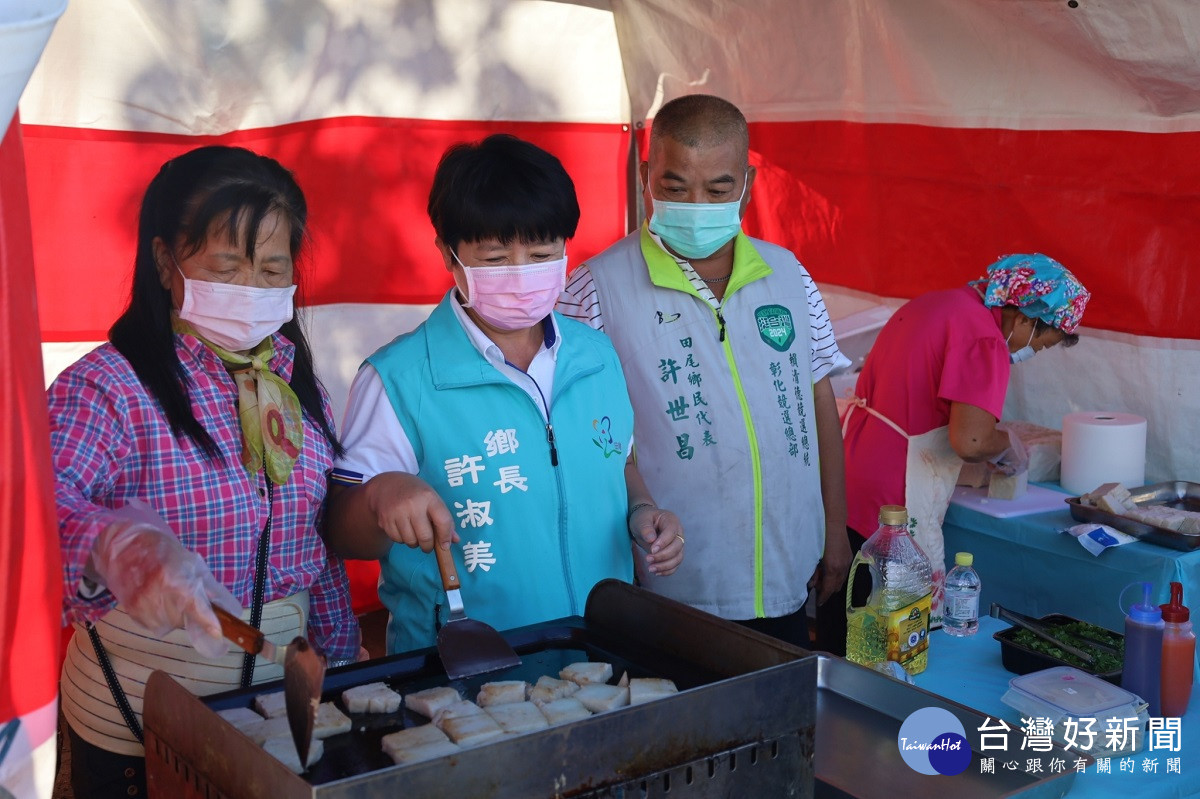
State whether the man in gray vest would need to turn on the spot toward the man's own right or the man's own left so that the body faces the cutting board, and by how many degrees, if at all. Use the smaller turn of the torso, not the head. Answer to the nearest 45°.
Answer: approximately 135° to the man's own left

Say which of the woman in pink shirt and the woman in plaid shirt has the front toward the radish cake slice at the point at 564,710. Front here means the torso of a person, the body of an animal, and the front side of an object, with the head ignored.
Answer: the woman in plaid shirt

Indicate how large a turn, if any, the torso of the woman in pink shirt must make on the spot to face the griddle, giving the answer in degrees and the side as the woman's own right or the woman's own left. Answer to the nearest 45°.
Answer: approximately 90° to the woman's own right

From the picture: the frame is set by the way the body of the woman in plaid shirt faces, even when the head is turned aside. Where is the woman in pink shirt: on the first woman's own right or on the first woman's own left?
on the first woman's own left

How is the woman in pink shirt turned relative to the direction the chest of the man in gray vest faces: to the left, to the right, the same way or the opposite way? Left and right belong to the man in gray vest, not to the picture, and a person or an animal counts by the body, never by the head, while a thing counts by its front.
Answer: to the left

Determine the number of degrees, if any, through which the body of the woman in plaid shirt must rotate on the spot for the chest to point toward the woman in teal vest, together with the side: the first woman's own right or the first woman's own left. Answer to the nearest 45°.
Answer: approximately 45° to the first woman's own left

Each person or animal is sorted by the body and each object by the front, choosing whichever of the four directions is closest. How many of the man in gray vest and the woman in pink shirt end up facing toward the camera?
1

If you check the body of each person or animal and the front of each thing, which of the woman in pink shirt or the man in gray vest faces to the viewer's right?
the woman in pink shirt

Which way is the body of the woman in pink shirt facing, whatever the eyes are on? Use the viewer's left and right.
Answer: facing to the right of the viewer
